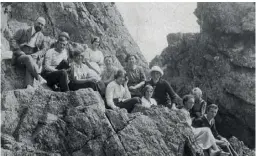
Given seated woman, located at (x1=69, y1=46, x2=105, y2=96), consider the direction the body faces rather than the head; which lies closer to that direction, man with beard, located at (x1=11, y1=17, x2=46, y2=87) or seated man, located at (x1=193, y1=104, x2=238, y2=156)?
the seated man

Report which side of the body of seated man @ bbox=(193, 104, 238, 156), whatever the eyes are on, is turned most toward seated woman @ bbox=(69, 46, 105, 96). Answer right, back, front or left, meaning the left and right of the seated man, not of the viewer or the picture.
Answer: right

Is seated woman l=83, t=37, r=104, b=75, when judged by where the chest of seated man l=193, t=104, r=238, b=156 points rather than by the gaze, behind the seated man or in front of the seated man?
behind

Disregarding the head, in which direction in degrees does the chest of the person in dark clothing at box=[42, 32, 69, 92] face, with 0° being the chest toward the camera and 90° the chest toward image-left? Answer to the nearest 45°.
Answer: approximately 315°

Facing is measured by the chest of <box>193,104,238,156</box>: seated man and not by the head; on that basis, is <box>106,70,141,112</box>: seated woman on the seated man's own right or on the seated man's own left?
on the seated man's own right

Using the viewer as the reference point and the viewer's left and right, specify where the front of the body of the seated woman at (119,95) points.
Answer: facing the viewer and to the right of the viewer

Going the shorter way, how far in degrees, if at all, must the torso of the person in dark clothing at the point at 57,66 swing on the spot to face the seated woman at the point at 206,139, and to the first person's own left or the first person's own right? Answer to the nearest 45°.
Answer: approximately 45° to the first person's own left

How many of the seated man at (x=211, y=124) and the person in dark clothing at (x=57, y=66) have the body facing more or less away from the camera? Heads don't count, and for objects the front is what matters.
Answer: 0

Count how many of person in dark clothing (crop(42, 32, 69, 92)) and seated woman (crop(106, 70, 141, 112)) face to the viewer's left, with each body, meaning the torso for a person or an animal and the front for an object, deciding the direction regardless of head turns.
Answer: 0

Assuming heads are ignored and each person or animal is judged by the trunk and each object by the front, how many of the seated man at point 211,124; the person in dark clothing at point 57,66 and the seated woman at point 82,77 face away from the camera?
0

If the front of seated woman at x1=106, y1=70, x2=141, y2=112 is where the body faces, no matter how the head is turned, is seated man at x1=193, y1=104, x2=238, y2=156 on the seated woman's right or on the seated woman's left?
on the seated woman's left

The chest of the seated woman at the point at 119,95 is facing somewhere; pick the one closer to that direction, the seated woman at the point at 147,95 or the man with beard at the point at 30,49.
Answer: the seated woman

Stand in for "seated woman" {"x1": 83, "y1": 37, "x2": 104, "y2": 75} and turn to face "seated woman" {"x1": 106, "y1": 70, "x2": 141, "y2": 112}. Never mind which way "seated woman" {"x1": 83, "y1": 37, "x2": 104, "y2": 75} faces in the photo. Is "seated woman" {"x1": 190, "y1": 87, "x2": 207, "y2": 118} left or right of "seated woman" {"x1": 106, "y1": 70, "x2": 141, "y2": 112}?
left

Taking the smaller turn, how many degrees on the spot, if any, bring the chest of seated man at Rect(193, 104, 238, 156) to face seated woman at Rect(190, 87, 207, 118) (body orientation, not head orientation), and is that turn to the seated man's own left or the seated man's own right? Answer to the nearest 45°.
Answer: approximately 180°
